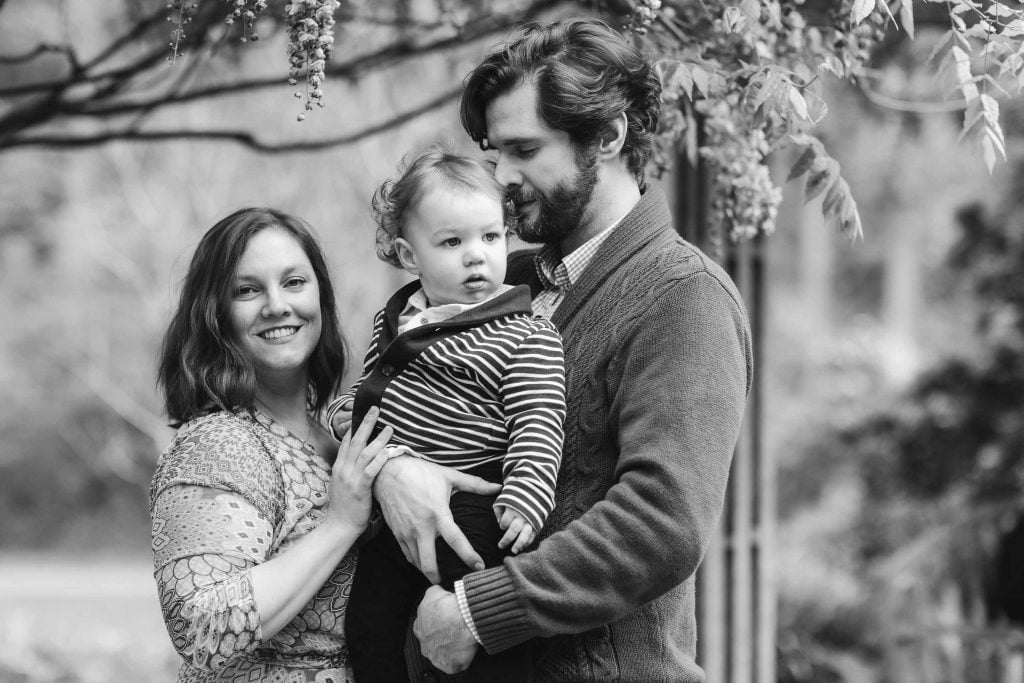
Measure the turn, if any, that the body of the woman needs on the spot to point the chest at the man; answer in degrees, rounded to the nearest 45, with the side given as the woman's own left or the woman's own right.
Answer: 0° — they already face them

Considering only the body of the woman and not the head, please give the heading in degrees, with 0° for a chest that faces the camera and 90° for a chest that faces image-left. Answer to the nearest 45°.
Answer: approximately 315°

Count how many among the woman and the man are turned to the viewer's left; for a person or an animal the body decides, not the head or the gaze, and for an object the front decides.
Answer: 1

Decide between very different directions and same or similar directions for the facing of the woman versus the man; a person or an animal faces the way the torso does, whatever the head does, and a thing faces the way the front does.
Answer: very different directions

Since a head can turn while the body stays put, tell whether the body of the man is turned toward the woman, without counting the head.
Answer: yes

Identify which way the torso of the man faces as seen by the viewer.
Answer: to the viewer's left
